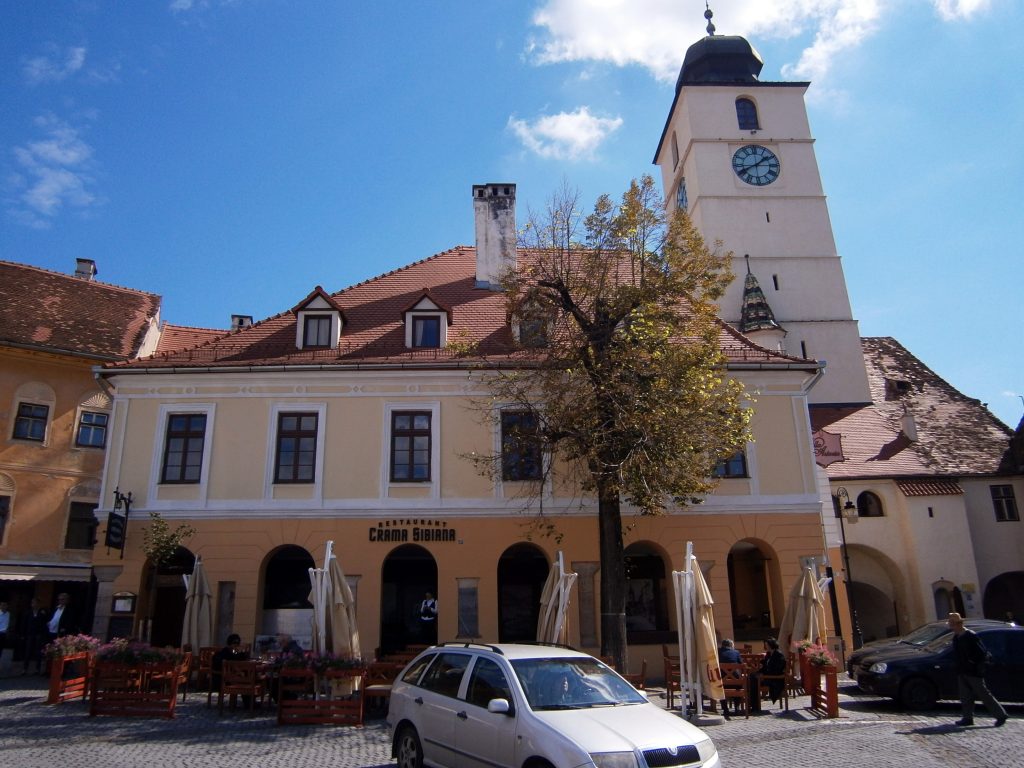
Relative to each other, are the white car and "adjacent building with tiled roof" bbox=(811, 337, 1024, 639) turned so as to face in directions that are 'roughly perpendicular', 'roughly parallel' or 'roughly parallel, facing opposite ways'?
roughly perpendicular

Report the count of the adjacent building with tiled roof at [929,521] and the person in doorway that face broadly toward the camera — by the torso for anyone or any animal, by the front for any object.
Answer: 2

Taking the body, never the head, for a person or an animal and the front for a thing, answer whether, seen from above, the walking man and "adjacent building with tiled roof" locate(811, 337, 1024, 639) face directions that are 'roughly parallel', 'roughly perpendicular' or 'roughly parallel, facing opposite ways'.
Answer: roughly perpendicular

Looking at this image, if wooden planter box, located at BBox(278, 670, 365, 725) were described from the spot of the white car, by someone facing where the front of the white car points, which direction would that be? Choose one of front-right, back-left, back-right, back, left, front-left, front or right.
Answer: back

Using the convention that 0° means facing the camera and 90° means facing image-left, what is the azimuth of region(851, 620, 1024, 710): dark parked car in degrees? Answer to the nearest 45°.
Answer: approximately 45°

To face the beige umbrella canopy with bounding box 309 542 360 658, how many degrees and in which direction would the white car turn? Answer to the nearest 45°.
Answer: approximately 180°
